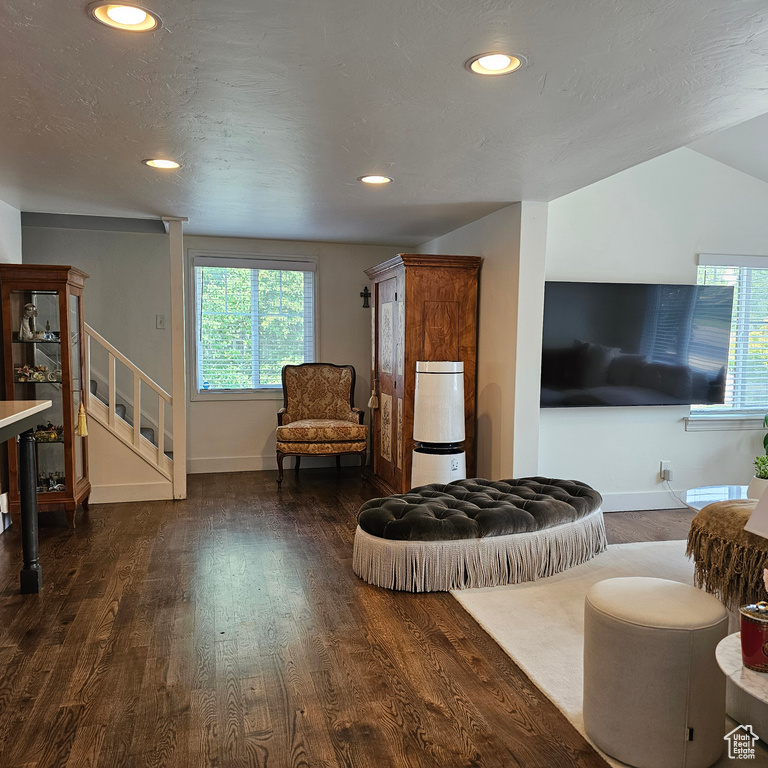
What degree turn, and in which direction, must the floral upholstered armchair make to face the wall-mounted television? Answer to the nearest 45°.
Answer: approximately 45° to its left

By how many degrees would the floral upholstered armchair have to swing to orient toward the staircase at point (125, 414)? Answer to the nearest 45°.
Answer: approximately 45° to its right

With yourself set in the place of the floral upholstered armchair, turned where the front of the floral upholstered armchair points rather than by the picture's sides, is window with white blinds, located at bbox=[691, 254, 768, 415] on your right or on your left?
on your left

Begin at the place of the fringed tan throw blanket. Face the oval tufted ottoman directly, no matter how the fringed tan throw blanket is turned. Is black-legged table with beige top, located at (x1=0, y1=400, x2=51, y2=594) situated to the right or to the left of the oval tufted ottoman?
left

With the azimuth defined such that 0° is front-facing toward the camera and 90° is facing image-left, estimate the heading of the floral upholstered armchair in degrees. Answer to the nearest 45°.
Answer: approximately 0°

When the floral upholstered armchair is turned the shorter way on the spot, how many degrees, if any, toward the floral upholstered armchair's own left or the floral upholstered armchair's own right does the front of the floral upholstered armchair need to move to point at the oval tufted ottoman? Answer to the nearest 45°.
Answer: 0° — it already faces it

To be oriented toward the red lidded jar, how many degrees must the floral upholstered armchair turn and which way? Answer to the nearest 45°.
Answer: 0° — it already faces it
